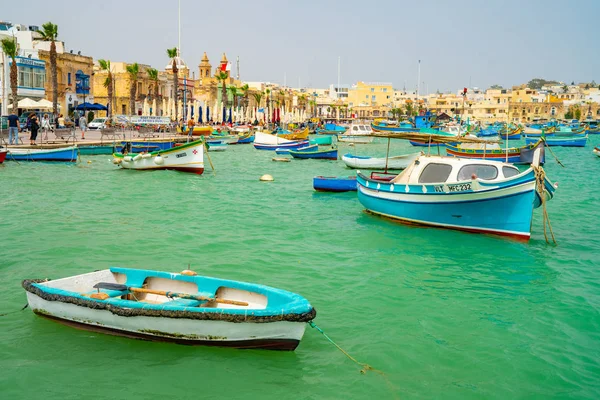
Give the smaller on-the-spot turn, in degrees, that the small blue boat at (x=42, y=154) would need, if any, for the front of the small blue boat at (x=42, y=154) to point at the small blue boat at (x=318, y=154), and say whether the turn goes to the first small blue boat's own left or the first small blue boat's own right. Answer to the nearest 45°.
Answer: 0° — it already faces it

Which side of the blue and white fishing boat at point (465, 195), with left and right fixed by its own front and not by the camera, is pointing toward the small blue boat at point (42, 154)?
back

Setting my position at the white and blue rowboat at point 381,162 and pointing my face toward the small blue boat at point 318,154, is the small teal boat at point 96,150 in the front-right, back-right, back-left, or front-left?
front-left

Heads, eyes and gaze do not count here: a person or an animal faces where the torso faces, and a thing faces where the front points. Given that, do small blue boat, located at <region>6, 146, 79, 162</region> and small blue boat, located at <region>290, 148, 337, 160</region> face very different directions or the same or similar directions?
same or similar directions

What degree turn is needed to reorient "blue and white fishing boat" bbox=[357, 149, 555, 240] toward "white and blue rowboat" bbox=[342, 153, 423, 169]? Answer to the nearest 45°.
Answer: approximately 135° to its left
